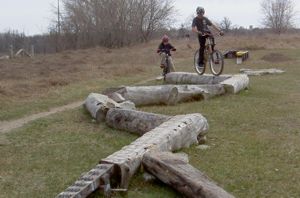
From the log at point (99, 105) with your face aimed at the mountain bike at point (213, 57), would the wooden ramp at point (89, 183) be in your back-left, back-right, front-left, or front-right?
back-right

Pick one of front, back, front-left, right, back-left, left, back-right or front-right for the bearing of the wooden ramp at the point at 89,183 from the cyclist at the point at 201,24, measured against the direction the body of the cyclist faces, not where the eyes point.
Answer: front-right

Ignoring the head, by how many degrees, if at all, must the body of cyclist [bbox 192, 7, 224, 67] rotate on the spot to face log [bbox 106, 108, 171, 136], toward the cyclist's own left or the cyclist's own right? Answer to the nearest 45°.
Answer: approximately 45° to the cyclist's own right
